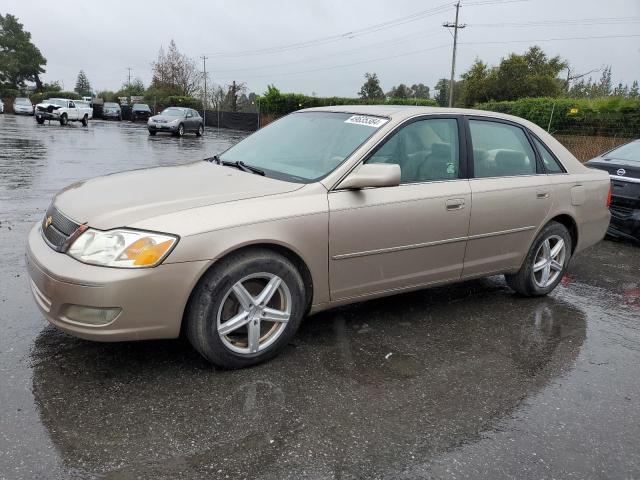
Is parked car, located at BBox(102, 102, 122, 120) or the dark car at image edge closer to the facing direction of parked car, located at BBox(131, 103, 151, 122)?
the dark car at image edge

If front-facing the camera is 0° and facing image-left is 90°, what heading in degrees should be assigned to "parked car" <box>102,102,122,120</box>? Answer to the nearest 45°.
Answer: approximately 0°

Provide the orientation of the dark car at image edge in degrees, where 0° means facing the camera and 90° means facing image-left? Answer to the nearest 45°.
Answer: approximately 225°

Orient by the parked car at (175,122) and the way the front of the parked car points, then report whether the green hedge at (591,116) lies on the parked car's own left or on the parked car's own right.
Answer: on the parked car's own left

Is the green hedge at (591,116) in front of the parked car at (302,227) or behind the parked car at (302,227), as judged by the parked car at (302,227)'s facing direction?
behind

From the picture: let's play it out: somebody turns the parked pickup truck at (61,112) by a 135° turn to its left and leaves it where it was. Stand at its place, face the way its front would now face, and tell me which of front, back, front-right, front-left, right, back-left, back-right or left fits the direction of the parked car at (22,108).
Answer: left

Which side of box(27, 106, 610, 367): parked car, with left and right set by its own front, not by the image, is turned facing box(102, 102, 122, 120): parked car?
right

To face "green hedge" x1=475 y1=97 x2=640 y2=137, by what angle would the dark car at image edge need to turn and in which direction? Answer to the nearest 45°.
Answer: approximately 45° to its left

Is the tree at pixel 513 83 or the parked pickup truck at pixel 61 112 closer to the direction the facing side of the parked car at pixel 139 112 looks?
the parked pickup truck

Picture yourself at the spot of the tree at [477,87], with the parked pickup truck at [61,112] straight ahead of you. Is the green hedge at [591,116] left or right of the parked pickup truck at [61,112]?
left

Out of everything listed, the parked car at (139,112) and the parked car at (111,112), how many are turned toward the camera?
2

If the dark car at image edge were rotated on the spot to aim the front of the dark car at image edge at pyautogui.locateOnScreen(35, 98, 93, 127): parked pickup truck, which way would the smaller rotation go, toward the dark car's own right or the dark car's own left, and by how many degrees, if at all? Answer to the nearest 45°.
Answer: approximately 90° to the dark car's own left

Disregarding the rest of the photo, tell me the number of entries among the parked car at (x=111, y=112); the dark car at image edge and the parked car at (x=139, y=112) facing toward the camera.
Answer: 2
